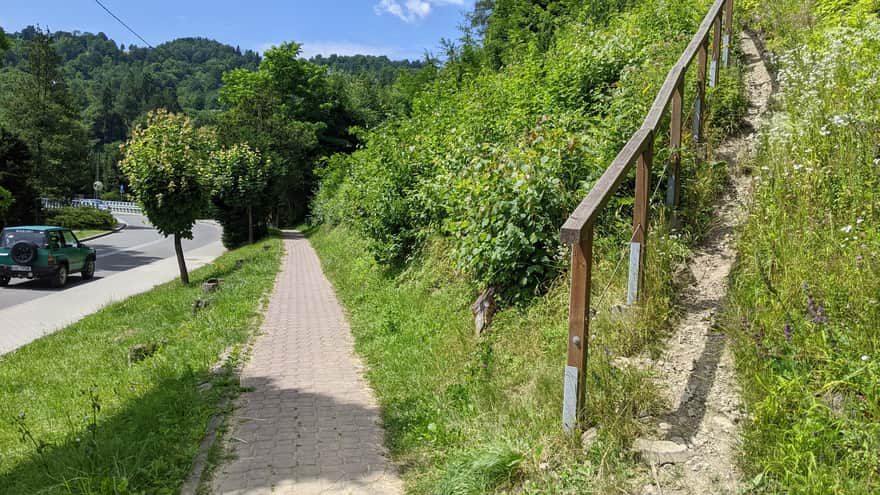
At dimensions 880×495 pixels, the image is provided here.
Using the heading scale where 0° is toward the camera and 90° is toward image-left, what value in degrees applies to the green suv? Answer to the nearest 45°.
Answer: approximately 225°

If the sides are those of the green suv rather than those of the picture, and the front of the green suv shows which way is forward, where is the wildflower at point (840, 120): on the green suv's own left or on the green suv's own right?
on the green suv's own right

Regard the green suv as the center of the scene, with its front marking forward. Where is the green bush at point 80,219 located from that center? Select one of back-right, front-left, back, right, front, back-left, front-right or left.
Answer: front-left

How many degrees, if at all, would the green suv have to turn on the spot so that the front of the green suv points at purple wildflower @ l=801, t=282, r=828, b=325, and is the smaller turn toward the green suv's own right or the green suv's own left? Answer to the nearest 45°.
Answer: approximately 135° to the green suv's own right

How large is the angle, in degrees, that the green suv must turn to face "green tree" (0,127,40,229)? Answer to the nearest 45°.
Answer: approximately 45° to its left

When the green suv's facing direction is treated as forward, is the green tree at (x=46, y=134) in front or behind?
in front

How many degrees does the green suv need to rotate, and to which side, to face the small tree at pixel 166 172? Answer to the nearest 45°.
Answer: approximately 90° to its right

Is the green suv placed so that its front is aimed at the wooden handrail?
no

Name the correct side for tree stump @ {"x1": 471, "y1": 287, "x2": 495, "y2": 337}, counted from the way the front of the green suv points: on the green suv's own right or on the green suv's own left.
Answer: on the green suv's own right

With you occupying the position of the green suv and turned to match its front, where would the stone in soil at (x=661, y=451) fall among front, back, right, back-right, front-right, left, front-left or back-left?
back-right

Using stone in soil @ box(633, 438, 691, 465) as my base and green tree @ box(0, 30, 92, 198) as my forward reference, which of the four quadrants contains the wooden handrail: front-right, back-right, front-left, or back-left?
front-right

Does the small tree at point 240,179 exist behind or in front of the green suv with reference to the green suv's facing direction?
in front
